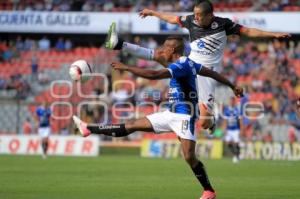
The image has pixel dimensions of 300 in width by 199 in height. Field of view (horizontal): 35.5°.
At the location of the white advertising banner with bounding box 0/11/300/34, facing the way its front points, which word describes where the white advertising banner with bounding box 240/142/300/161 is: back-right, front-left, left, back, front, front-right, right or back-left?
front-left

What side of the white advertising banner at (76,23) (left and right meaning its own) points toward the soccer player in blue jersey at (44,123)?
front

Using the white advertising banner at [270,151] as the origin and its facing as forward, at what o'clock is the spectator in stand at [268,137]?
The spectator in stand is roughly at 6 o'clock from the white advertising banner.

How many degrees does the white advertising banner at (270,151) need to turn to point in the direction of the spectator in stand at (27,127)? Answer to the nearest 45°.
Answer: approximately 90° to its right
